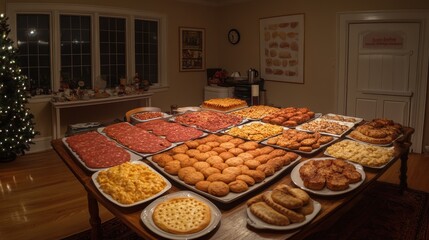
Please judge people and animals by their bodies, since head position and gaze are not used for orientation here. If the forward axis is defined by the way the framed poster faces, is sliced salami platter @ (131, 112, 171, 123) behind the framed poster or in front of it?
in front

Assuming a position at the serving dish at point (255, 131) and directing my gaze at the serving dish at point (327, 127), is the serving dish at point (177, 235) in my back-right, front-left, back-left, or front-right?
back-right

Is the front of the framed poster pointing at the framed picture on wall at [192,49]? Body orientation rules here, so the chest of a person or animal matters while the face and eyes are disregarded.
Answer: no

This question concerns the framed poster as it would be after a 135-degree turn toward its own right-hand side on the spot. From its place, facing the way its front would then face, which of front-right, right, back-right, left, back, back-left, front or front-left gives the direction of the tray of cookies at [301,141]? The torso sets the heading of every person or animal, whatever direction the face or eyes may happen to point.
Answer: back

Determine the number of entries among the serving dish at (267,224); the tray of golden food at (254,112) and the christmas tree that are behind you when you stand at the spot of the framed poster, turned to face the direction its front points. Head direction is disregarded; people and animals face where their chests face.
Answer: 0

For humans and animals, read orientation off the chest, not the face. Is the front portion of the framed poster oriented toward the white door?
no

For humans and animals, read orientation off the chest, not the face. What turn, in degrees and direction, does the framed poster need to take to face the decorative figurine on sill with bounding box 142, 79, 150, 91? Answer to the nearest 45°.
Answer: approximately 45° to its right

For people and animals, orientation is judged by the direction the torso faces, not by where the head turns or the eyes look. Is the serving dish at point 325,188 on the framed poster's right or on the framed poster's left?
on its left

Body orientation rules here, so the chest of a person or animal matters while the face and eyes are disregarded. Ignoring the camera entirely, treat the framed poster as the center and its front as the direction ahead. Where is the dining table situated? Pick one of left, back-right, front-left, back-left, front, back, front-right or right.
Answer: front-left

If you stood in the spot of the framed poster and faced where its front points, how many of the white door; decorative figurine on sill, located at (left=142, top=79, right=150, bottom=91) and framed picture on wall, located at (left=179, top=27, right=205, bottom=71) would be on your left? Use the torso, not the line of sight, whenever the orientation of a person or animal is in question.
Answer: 1

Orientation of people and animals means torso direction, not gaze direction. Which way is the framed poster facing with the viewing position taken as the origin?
facing the viewer and to the left of the viewer

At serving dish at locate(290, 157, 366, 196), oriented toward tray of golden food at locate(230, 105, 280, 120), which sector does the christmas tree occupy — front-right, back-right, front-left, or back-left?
front-left

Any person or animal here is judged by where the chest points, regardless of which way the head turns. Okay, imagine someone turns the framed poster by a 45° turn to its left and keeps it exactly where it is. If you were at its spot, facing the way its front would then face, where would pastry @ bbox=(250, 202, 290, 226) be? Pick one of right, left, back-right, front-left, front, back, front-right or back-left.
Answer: front

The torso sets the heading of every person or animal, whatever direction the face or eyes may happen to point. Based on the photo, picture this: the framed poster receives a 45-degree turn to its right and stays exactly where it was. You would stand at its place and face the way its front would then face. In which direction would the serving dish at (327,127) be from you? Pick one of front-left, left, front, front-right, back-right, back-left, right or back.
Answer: left

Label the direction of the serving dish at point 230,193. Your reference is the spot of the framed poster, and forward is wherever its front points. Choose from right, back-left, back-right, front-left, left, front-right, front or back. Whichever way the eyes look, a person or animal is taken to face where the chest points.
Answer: front-left

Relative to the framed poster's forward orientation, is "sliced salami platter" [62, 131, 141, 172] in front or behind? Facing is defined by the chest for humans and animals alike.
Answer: in front

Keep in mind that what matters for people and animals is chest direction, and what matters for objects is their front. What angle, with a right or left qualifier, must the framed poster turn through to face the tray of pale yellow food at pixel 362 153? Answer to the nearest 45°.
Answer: approximately 45° to its left

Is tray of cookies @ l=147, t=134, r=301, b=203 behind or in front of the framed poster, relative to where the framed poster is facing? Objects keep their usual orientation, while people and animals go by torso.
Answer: in front
